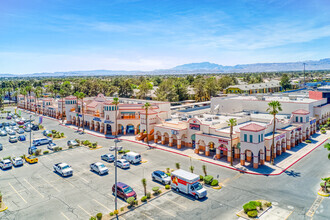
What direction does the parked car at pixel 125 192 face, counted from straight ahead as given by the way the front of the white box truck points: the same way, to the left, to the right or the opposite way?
the same way

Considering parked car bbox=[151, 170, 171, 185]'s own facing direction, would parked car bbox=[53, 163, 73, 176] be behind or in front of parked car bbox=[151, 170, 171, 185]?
behind

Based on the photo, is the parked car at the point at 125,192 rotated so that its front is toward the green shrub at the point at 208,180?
no

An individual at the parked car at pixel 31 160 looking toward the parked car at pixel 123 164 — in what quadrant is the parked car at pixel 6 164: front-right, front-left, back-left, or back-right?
back-right

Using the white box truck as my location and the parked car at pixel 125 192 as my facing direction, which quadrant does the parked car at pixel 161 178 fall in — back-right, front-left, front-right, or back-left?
front-right

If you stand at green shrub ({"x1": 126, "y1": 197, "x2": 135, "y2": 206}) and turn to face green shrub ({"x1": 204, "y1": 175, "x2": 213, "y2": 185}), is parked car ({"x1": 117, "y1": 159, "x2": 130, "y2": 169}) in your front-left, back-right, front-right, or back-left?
front-left

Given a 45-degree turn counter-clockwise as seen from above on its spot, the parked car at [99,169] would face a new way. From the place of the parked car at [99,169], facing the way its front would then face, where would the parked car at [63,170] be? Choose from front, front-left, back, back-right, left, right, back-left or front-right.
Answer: back
